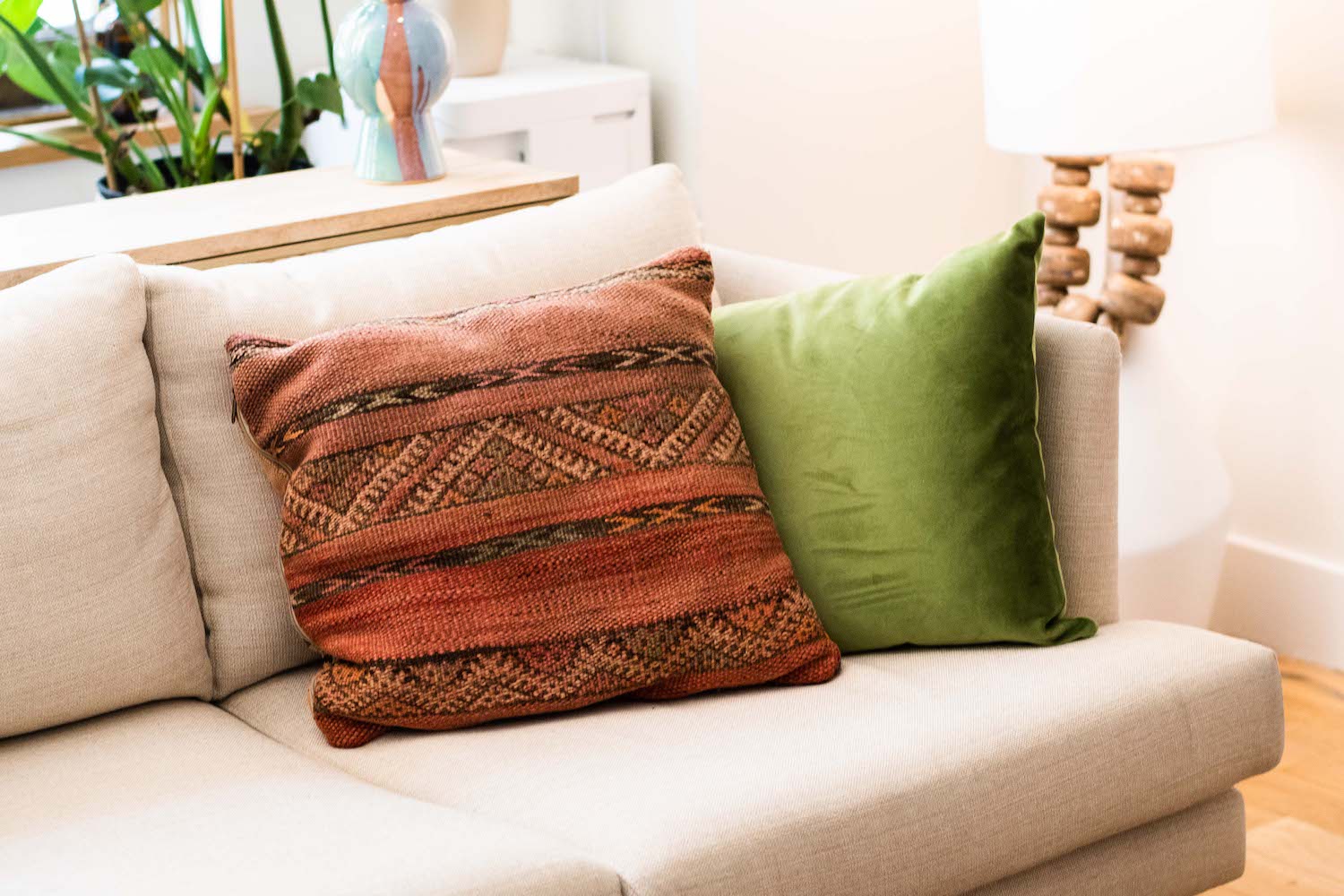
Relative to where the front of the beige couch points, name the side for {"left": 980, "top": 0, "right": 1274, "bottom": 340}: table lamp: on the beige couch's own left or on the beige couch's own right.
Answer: on the beige couch's own left

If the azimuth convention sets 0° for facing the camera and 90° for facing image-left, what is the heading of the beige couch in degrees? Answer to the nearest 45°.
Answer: approximately 315°

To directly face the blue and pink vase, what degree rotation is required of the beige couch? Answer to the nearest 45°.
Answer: approximately 135° to its left

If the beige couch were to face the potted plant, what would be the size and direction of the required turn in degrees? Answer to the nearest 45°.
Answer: approximately 135° to its left

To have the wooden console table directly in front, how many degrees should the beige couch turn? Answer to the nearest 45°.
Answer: approximately 135° to its left

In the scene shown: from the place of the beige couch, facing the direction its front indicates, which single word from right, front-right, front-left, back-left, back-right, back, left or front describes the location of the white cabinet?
back-left

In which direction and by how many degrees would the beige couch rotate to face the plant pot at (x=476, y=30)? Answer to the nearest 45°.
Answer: approximately 135° to its left

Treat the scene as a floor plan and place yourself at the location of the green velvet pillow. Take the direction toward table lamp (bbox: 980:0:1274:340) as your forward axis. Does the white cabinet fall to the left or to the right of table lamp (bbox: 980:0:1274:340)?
left
